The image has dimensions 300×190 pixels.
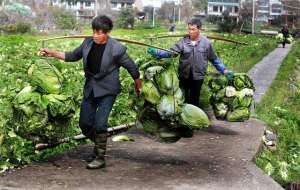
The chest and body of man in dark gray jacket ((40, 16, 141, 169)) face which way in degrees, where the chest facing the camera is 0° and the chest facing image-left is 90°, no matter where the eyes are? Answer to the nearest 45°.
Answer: approximately 45°

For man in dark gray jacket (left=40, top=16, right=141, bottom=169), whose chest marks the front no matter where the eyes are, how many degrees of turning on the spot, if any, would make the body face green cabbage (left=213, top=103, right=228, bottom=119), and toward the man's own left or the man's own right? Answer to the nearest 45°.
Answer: approximately 180°

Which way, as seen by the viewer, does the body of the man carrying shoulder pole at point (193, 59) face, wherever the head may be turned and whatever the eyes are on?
toward the camera

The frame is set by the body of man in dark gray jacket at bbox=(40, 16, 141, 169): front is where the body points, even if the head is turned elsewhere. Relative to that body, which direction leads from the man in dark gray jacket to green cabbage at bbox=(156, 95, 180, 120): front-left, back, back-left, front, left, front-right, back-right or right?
back-left

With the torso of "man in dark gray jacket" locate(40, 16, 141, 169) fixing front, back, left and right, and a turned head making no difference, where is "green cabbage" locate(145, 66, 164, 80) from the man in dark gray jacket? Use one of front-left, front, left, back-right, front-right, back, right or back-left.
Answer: back

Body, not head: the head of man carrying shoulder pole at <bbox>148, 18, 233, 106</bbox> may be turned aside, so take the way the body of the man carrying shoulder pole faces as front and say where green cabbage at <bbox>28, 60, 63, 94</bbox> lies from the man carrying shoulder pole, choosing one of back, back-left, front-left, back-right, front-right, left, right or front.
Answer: front-right

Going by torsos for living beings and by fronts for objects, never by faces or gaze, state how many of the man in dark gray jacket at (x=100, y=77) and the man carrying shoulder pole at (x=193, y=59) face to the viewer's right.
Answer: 0

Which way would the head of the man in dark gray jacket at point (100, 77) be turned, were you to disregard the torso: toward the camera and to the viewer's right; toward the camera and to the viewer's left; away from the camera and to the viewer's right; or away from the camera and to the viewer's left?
toward the camera and to the viewer's left
